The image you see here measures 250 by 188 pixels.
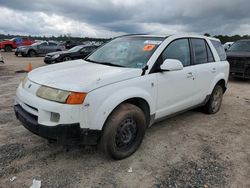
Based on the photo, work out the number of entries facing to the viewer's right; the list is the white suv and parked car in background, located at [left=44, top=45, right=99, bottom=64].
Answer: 0

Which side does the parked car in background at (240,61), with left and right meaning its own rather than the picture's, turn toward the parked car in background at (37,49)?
right

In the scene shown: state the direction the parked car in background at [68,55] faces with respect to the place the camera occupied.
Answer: facing the viewer and to the left of the viewer

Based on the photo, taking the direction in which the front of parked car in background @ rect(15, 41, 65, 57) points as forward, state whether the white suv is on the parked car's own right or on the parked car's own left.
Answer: on the parked car's own left

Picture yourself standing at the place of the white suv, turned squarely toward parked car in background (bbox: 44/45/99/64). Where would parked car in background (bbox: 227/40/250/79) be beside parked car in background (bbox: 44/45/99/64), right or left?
right

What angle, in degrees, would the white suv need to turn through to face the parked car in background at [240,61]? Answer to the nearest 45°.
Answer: approximately 180°

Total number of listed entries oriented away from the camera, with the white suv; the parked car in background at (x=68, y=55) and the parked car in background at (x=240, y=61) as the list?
0

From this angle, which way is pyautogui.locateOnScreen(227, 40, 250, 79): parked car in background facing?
toward the camera

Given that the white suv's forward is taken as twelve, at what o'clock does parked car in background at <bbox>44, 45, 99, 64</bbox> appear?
The parked car in background is roughly at 4 o'clock from the white suv.

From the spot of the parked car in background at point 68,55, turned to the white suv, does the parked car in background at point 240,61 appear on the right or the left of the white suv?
left

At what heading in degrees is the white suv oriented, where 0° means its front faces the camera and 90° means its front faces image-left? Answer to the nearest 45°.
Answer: approximately 45°

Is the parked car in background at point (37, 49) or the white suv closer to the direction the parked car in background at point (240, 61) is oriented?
the white suv
